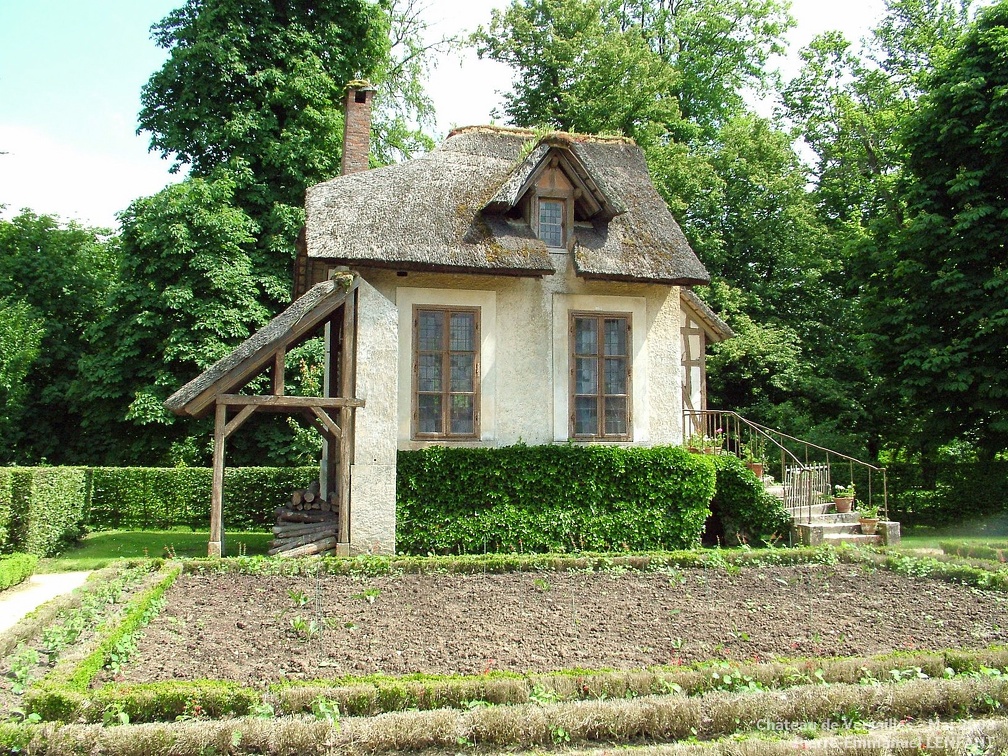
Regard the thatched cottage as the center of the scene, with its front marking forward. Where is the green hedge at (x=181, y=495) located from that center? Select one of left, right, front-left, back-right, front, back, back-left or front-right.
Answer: back-right

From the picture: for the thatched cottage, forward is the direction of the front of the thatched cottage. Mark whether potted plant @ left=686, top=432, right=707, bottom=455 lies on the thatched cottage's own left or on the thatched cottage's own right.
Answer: on the thatched cottage's own left

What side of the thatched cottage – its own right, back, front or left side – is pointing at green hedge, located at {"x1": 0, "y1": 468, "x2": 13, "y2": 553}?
right

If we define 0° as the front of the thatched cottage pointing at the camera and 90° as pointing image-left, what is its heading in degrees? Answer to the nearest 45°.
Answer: approximately 0°

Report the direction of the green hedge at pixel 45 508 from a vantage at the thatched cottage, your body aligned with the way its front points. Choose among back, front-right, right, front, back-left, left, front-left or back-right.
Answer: right

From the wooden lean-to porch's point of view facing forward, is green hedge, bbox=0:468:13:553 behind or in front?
in front

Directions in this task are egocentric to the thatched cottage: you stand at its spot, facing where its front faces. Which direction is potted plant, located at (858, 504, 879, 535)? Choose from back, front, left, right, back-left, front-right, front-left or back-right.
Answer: left
